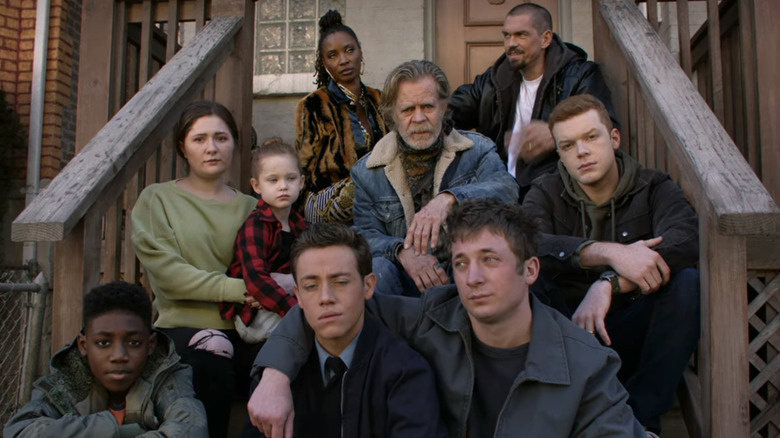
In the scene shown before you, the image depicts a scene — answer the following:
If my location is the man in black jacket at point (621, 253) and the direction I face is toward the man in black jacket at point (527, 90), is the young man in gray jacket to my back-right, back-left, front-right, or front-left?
back-left

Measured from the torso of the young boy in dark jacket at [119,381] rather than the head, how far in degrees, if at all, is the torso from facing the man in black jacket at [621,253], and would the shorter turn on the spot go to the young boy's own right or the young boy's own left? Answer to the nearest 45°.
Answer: approximately 90° to the young boy's own left

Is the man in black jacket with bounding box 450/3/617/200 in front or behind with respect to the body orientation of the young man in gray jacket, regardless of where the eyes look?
behind

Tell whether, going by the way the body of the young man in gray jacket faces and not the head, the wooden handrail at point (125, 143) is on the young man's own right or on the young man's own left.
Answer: on the young man's own right

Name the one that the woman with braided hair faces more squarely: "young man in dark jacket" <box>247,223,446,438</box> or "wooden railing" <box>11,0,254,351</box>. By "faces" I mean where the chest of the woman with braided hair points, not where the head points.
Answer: the young man in dark jacket

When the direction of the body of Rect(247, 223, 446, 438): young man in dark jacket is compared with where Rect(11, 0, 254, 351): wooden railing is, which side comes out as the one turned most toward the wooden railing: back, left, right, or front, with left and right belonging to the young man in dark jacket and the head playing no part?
right

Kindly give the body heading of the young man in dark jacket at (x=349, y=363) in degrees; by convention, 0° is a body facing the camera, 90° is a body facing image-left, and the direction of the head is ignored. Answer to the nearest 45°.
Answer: approximately 45°

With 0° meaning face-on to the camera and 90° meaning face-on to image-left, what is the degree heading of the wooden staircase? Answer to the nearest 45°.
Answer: approximately 0°

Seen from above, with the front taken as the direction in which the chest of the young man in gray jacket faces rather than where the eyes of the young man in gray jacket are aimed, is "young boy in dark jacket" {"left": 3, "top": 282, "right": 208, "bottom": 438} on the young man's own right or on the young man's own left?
on the young man's own right
